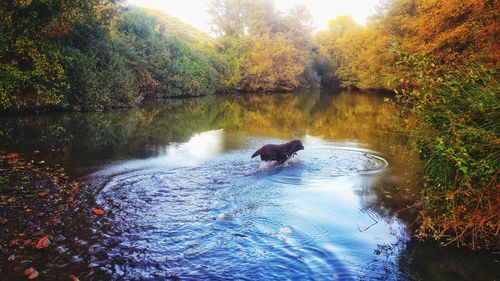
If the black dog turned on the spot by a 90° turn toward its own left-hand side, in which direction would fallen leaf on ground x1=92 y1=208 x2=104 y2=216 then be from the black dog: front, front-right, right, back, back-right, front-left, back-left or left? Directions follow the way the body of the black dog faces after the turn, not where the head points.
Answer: back-left

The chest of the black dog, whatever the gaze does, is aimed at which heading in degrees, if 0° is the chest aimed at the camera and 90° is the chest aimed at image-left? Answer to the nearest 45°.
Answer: approximately 270°

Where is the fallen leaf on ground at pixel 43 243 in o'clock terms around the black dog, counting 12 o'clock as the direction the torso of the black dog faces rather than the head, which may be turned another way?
The fallen leaf on ground is roughly at 4 o'clock from the black dog.
